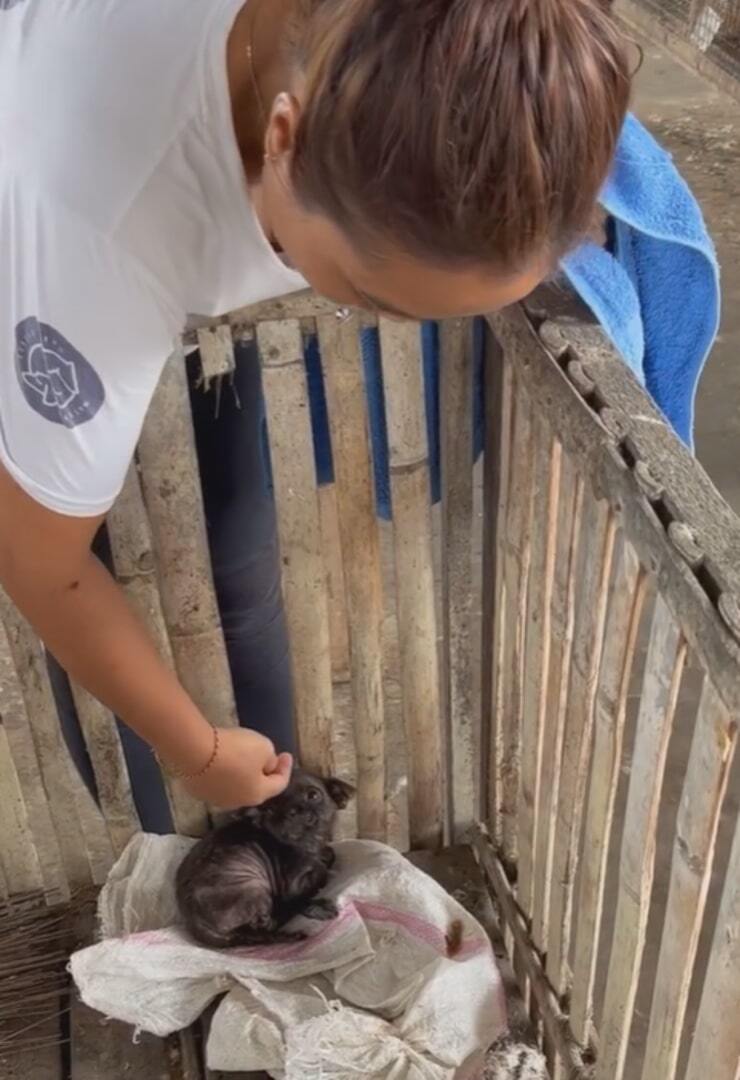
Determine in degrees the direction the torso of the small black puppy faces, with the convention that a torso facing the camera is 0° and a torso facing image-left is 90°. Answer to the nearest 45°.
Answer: approximately 270°
